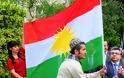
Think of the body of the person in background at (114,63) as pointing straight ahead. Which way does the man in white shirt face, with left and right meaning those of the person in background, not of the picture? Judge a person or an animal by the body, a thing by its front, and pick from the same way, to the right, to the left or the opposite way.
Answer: to the left

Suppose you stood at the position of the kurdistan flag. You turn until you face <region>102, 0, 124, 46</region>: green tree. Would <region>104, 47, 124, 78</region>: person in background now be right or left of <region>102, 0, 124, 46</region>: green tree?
right

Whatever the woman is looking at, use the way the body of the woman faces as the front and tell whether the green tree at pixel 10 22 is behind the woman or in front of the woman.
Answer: behind

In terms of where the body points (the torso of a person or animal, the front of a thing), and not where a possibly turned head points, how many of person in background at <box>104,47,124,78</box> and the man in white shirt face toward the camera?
1
